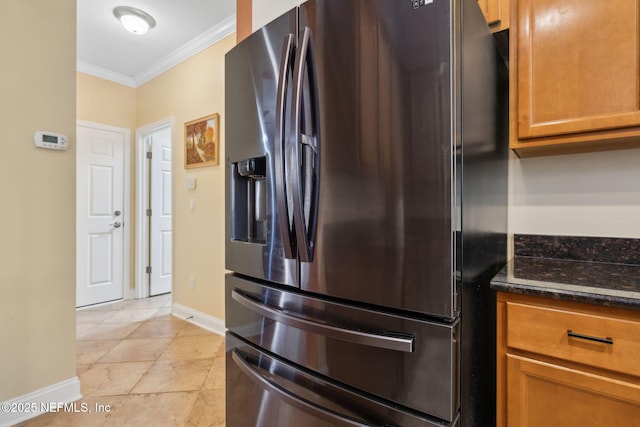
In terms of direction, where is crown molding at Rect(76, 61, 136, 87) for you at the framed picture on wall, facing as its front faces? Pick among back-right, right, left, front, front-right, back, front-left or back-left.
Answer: right

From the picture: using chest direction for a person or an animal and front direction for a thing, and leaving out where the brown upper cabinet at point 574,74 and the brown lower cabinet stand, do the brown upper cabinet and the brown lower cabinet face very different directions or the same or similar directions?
same or similar directions

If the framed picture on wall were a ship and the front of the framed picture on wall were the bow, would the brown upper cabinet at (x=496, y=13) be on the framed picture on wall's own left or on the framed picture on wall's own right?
on the framed picture on wall's own left

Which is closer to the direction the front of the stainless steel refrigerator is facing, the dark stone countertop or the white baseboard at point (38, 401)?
the white baseboard

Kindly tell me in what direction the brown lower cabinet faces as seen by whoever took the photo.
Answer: facing the viewer and to the left of the viewer

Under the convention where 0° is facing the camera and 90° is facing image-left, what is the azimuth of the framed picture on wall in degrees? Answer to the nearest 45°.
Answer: approximately 45°

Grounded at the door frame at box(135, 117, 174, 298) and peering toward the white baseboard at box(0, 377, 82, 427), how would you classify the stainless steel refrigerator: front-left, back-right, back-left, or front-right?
front-left

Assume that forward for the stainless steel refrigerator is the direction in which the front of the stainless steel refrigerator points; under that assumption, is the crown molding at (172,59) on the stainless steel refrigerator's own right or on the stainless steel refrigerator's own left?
on the stainless steel refrigerator's own right

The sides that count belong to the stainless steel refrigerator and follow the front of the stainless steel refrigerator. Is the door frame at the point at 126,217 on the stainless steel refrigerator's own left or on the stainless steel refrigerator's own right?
on the stainless steel refrigerator's own right

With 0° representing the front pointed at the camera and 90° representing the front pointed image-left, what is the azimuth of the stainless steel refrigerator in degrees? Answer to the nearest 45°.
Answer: approximately 45°

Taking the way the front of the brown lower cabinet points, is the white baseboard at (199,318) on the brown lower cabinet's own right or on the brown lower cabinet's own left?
on the brown lower cabinet's own right

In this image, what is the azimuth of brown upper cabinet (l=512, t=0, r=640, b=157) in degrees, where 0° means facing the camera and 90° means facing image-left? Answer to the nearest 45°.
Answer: approximately 45°

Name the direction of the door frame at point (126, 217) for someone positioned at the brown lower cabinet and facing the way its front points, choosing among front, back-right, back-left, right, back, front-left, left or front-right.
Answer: front-right
